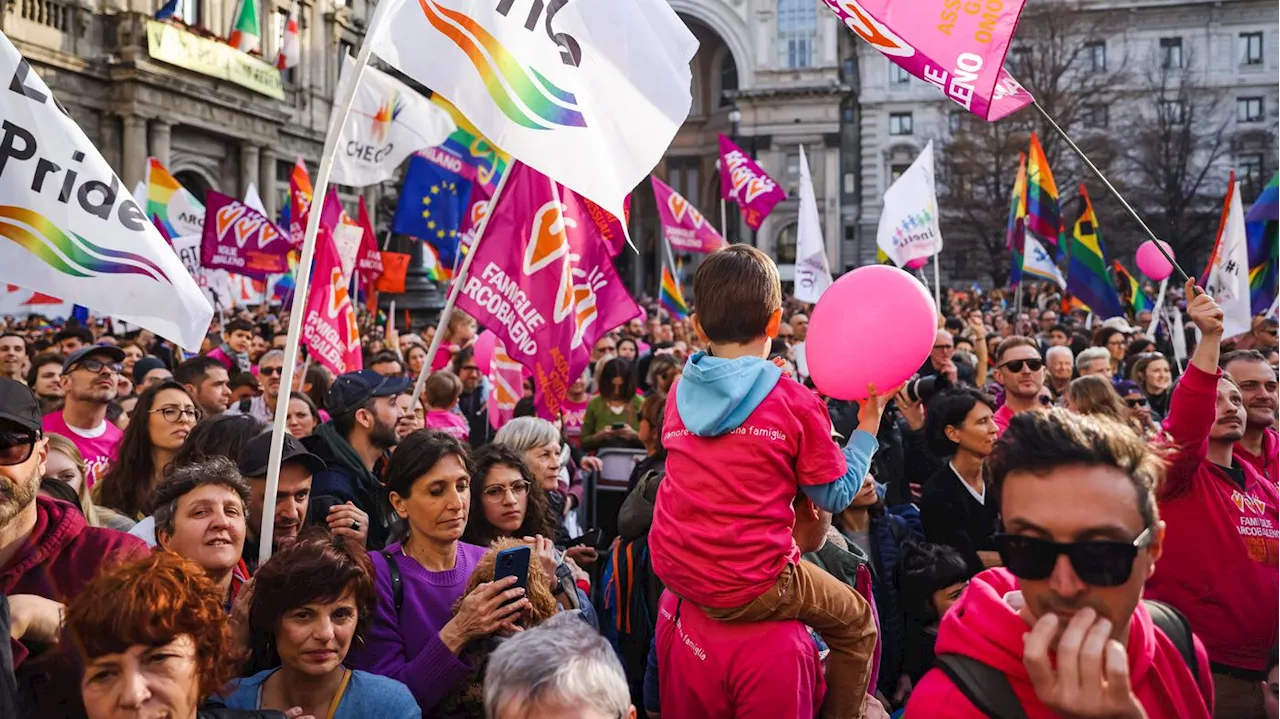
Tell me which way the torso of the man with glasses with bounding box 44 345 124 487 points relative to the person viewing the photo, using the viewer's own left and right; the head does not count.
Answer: facing the viewer and to the right of the viewer

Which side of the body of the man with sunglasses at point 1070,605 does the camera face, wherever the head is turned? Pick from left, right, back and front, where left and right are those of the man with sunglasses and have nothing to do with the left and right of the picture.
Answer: front

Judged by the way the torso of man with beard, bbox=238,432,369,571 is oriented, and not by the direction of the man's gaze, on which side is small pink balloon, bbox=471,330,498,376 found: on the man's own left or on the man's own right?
on the man's own left

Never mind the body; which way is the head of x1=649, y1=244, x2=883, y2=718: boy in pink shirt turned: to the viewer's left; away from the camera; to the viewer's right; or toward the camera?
away from the camera

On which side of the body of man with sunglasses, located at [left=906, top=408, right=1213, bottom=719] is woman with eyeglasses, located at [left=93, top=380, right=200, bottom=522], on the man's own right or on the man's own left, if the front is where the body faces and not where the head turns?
on the man's own right
